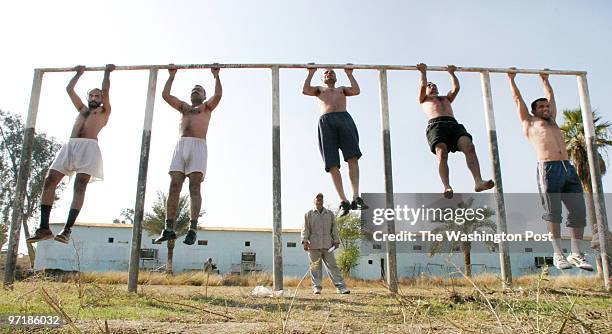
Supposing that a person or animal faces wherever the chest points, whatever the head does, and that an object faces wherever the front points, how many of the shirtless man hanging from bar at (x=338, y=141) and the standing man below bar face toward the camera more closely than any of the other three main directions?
2

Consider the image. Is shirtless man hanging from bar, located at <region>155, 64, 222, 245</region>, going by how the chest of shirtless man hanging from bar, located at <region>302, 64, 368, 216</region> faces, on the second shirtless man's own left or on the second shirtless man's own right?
on the second shirtless man's own right

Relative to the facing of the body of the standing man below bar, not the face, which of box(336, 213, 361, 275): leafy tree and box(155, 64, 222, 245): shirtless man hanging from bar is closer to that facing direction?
the shirtless man hanging from bar

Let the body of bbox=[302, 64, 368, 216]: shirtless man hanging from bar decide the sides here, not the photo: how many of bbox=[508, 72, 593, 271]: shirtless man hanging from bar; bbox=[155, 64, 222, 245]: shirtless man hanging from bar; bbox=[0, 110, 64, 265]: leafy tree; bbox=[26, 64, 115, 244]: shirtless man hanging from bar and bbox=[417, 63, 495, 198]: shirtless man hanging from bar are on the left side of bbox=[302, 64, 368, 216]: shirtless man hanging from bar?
2

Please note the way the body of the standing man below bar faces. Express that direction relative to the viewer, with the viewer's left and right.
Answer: facing the viewer

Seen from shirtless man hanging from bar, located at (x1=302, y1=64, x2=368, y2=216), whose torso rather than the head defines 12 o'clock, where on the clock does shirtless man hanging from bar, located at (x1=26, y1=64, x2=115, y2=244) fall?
shirtless man hanging from bar, located at (x1=26, y1=64, x2=115, y2=244) is roughly at 3 o'clock from shirtless man hanging from bar, located at (x1=302, y1=64, x2=368, y2=216).

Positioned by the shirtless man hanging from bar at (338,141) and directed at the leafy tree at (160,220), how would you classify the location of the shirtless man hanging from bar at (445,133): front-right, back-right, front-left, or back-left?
back-right

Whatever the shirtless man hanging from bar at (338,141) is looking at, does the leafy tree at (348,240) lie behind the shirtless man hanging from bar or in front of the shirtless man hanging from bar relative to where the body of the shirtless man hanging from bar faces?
behind

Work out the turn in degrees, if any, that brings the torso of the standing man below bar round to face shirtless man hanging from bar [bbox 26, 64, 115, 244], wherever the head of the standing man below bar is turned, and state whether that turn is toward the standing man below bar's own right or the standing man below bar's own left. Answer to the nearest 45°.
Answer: approximately 90° to the standing man below bar's own right

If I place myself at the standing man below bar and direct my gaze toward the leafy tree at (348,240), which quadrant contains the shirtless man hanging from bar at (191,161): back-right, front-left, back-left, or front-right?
back-left

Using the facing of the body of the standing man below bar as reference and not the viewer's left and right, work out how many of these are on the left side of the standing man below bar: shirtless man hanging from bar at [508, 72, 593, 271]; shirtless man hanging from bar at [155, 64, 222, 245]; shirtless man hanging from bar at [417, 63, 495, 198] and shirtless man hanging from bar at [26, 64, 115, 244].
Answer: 2

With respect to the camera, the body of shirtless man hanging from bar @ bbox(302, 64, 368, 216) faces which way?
toward the camera

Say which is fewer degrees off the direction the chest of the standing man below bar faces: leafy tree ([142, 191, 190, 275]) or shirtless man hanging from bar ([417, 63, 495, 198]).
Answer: the shirtless man hanging from bar

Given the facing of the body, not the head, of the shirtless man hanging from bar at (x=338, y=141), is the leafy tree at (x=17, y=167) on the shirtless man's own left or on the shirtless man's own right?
on the shirtless man's own right

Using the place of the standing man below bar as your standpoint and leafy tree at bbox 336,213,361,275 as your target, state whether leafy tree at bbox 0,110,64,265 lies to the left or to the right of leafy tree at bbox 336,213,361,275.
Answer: left

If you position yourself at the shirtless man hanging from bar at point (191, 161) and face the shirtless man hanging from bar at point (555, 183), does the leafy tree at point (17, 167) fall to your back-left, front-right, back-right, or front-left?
back-left
